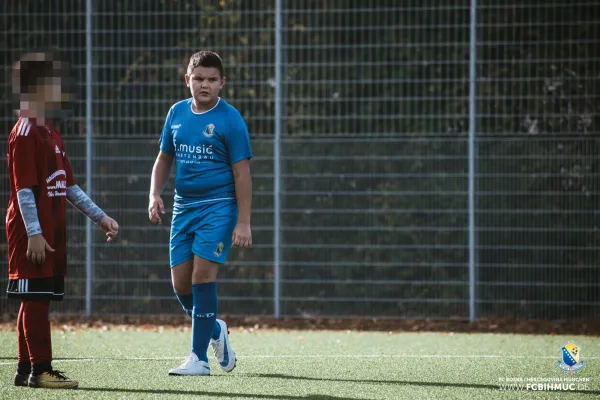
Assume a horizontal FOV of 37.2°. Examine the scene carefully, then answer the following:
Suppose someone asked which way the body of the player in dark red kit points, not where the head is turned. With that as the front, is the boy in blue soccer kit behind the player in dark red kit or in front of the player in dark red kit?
in front

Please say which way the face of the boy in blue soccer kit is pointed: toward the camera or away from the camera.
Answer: toward the camera

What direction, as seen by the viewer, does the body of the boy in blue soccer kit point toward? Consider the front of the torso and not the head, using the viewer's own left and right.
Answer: facing the viewer and to the left of the viewer

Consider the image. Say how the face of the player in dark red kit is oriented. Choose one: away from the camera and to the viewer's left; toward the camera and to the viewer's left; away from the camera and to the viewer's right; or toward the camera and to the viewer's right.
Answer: toward the camera and to the viewer's right

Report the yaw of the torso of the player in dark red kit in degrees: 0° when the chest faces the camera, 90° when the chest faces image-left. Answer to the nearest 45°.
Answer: approximately 270°
